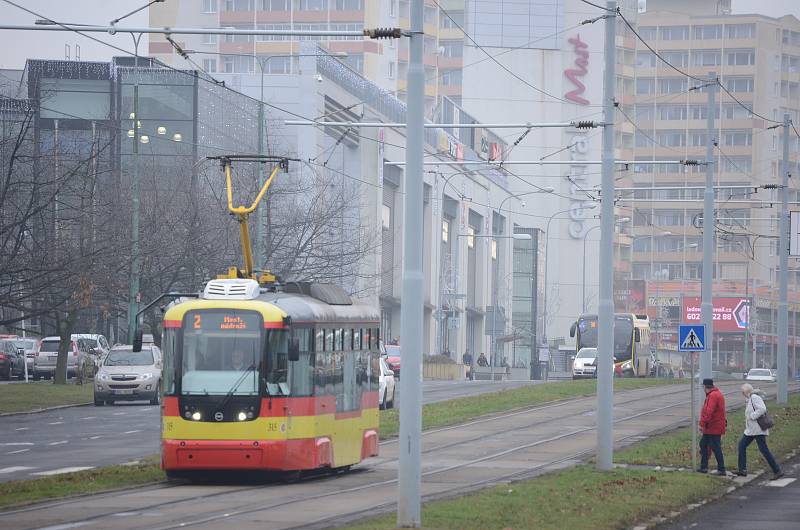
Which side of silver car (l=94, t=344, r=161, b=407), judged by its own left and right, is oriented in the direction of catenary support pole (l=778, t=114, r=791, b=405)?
left

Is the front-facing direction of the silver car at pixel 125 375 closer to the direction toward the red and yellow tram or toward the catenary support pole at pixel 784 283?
the red and yellow tram

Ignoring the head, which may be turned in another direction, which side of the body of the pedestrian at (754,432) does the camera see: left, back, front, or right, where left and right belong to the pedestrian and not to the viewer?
left

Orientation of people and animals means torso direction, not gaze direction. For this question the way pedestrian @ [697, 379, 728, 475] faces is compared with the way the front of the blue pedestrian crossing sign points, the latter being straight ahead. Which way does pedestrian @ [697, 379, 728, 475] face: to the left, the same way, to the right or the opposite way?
to the right

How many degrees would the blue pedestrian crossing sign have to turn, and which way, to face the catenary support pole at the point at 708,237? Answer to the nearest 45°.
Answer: approximately 180°

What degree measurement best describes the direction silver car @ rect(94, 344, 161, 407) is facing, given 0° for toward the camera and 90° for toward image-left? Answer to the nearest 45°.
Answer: approximately 0°

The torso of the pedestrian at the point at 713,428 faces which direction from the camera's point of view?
to the viewer's left
